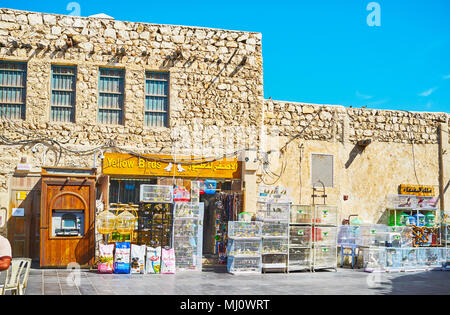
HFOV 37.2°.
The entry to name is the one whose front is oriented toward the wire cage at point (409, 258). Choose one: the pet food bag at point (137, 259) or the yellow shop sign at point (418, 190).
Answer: the yellow shop sign

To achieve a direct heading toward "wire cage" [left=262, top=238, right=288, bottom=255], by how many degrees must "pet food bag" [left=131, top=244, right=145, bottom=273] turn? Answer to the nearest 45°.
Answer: approximately 90° to its left

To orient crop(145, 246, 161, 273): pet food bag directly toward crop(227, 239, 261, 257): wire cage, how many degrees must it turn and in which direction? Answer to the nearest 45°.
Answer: approximately 90° to its left

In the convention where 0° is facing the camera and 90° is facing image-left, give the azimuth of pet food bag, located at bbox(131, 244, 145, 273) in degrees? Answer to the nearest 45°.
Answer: approximately 0°

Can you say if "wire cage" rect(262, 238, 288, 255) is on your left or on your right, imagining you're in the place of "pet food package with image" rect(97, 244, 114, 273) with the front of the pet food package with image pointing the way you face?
on your left

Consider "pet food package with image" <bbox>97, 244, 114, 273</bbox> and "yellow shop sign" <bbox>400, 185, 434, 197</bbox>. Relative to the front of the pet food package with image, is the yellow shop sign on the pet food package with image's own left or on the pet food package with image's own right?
on the pet food package with image's own left
